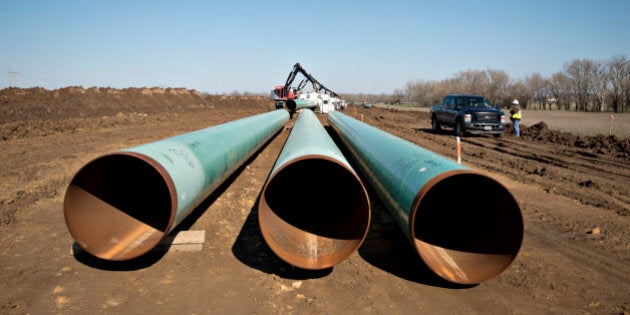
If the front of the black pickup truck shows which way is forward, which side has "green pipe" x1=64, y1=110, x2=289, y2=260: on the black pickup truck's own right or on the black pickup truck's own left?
on the black pickup truck's own right

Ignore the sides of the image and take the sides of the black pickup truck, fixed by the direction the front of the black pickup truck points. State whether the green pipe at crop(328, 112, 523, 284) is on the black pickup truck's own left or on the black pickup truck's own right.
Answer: on the black pickup truck's own right

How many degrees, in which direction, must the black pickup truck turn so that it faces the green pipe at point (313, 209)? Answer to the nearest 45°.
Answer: approximately 45° to its right

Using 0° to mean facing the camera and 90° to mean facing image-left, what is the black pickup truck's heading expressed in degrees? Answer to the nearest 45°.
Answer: approximately 315°
